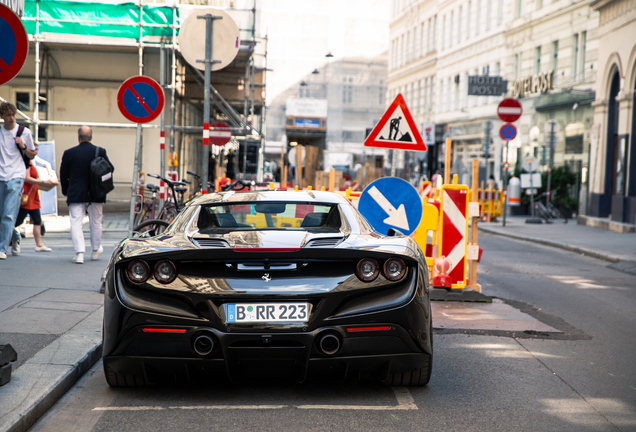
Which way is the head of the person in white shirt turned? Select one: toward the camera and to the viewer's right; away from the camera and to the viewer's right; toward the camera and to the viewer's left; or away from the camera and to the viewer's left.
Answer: toward the camera and to the viewer's right

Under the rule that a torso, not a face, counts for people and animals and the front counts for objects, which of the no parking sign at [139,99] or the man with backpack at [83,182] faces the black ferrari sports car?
the no parking sign

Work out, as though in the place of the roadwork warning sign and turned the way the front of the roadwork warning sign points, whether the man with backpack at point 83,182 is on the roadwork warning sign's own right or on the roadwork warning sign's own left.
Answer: on the roadwork warning sign's own right

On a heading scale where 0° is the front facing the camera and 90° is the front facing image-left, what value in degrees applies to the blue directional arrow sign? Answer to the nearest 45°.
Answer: approximately 0°

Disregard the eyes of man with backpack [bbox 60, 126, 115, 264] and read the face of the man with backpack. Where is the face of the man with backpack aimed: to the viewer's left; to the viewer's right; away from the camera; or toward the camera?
away from the camera

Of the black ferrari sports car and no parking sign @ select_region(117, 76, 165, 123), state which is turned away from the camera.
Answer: the black ferrari sports car

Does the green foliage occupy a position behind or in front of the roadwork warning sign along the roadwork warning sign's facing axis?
behind

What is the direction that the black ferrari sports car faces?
away from the camera

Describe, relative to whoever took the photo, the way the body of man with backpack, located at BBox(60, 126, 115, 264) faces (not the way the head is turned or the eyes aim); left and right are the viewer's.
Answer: facing away from the viewer
